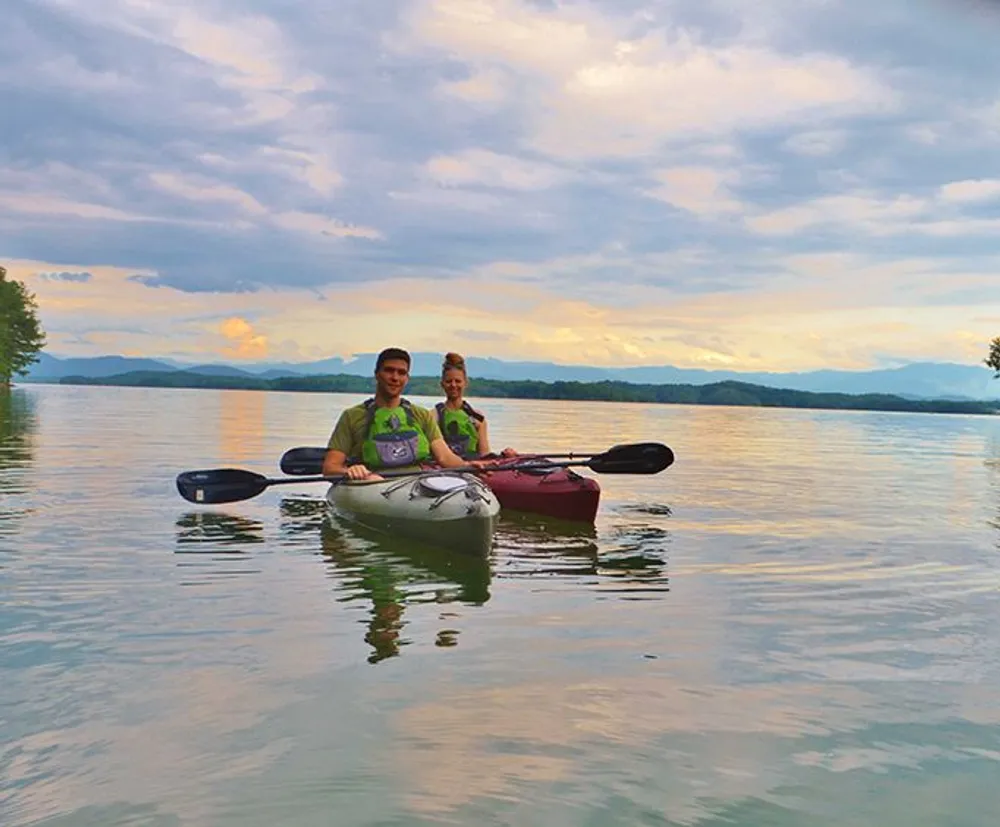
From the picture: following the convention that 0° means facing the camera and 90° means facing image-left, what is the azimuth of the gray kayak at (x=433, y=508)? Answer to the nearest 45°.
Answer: approximately 315°

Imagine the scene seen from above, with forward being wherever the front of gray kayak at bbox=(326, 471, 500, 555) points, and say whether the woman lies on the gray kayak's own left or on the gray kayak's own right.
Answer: on the gray kayak's own left

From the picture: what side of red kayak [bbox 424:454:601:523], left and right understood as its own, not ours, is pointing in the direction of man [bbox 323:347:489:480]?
right

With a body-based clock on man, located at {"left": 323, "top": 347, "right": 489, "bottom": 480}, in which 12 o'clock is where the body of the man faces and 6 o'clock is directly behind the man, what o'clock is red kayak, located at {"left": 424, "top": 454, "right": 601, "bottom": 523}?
The red kayak is roughly at 8 o'clock from the man.

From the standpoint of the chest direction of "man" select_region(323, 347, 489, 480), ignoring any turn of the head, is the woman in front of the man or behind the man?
behind

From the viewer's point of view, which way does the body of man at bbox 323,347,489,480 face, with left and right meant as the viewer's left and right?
facing the viewer

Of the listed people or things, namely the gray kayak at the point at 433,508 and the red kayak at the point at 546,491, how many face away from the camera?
0

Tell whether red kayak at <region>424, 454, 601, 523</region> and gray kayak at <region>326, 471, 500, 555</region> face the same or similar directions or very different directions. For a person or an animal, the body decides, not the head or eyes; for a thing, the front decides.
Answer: same or similar directions
